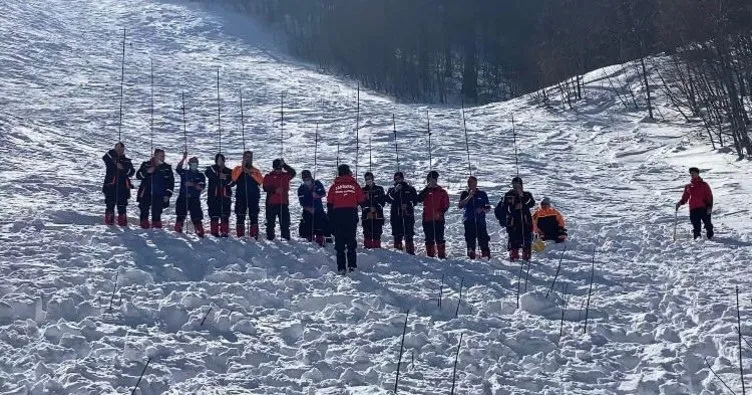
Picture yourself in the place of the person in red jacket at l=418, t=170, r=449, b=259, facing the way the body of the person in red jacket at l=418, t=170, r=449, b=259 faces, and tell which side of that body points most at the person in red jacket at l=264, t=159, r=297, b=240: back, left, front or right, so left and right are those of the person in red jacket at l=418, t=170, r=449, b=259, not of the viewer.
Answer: right

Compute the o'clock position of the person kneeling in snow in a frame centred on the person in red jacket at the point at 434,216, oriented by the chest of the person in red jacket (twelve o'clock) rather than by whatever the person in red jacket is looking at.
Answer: The person kneeling in snow is roughly at 8 o'clock from the person in red jacket.

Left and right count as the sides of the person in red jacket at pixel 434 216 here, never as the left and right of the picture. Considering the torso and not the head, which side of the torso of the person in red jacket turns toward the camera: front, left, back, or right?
front

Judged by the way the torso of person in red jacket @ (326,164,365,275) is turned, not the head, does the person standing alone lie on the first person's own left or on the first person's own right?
on the first person's own right

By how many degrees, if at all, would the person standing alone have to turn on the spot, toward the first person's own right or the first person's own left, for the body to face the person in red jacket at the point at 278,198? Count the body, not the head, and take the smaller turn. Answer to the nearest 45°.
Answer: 0° — they already face them

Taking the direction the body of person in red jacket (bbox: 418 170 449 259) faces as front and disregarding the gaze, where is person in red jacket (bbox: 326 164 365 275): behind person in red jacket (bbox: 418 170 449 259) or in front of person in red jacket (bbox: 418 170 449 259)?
in front

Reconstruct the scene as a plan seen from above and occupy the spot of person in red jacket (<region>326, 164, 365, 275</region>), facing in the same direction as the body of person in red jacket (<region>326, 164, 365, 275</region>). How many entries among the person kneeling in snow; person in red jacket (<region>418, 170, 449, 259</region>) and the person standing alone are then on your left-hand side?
0

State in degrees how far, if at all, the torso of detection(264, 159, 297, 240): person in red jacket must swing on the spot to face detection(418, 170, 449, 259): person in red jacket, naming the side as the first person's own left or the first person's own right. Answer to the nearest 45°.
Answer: approximately 90° to the first person's own left

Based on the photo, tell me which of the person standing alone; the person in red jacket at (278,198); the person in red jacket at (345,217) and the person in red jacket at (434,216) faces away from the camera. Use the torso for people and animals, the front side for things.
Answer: the person in red jacket at (345,217)

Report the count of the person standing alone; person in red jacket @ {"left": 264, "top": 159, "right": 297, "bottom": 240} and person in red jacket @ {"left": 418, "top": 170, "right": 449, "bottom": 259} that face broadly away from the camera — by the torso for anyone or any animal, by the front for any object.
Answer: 0

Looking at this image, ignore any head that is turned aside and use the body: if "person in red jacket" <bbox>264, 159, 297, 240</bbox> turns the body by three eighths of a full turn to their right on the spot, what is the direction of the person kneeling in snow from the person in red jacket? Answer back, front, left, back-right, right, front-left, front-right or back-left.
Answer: back-right

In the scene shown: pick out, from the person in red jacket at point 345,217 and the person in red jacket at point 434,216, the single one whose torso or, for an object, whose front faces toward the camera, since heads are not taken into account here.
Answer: the person in red jacket at point 434,216

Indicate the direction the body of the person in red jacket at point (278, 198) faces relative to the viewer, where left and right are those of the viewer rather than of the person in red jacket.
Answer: facing the viewer

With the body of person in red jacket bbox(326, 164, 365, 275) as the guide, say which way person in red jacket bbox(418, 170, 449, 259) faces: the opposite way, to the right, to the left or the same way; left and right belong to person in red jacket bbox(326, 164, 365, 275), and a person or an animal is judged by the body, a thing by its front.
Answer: the opposite way

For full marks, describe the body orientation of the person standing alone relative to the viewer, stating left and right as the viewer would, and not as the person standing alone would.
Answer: facing the viewer and to the left of the viewer

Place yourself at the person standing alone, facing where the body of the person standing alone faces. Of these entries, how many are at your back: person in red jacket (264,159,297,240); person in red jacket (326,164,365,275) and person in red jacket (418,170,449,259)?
0

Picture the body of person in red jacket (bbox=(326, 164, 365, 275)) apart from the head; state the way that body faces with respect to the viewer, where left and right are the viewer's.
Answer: facing away from the viewer

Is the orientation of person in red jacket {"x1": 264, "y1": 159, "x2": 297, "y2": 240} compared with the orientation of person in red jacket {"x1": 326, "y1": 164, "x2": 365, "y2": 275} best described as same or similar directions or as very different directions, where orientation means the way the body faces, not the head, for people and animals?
very different directions

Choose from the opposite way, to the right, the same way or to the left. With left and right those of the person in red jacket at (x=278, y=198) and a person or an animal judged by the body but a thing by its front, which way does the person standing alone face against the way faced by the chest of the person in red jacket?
to the right
